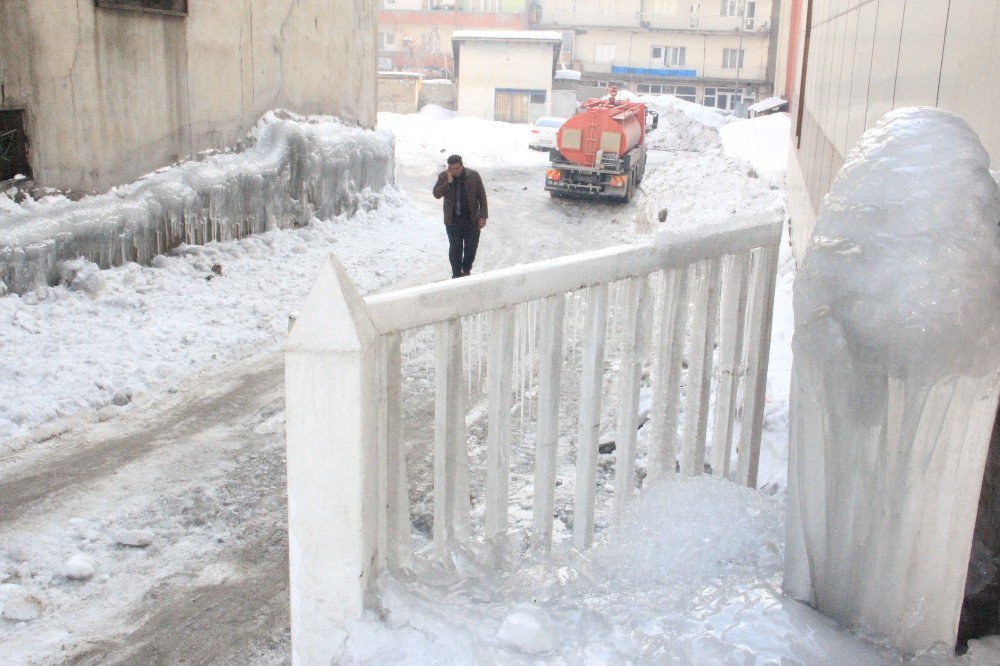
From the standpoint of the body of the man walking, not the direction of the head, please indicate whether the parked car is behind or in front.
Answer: behind

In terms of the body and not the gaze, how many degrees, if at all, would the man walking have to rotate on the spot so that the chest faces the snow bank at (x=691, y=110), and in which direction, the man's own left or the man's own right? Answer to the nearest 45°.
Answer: approximately 180°

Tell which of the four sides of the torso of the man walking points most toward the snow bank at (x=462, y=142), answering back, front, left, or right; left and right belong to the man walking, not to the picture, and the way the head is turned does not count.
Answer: back

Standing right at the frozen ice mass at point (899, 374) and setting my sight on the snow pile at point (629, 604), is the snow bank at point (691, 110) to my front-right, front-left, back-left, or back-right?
back-right

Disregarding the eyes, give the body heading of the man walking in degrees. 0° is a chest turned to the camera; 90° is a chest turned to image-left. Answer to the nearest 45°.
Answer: approximately 0°

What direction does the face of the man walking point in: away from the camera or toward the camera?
toward the camera
